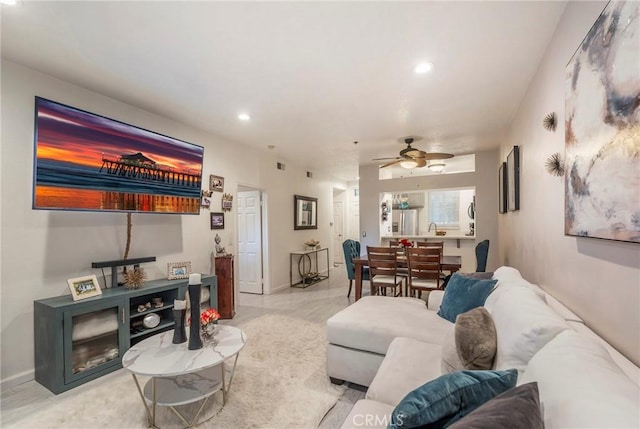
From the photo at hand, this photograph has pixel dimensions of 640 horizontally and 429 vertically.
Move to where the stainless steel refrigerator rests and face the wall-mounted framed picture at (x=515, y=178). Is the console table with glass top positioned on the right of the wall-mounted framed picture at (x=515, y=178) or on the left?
right

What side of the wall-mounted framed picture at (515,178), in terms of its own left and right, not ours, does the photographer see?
left

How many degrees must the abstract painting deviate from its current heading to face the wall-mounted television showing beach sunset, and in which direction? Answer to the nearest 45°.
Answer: approximately 45° to its right

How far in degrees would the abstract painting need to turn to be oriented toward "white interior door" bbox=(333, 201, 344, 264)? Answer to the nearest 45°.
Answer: approximately 90° to its right

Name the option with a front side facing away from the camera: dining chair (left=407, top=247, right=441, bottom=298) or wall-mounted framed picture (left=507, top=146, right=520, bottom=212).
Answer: the dining chair

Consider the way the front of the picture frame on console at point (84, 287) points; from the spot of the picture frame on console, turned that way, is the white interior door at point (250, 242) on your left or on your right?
on your left

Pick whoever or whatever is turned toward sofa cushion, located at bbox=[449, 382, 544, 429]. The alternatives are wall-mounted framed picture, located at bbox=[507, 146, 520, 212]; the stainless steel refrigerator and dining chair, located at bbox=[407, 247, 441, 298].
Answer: the stainless steel refrigerator

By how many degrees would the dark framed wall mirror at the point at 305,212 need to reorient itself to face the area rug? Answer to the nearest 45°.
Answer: approximately 45° to its right

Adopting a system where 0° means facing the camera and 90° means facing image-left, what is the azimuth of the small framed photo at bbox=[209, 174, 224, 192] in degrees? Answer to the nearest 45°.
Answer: approximately 315°

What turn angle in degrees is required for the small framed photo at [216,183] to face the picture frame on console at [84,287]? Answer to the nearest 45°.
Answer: approximately 90° to its right

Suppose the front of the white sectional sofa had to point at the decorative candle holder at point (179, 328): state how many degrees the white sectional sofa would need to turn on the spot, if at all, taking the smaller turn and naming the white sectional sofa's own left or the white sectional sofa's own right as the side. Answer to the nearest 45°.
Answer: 0° — it already faces it

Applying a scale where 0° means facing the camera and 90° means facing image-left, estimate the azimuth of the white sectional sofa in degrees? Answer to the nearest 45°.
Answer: approximately 90°

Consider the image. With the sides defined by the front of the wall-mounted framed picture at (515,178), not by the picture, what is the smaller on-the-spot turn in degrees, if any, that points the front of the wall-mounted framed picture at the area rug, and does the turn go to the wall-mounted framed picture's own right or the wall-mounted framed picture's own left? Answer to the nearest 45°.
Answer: approximately 45° to the wall-mounted framed picture's own left

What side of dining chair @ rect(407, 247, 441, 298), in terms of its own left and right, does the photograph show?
back
